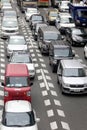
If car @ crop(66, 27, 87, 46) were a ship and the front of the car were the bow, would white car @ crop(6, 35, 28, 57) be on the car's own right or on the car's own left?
on the car's own right

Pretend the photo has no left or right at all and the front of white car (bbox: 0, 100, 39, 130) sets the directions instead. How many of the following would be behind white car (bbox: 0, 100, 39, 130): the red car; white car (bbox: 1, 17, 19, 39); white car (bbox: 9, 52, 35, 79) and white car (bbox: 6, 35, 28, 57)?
4

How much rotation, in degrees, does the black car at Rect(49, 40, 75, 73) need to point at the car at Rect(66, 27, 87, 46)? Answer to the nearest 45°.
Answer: approximately 180°

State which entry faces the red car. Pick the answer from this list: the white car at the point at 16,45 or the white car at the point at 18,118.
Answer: the white car at the point at 16,45

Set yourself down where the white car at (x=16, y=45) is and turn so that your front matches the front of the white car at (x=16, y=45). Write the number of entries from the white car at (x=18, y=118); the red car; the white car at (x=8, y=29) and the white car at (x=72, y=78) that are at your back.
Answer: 1

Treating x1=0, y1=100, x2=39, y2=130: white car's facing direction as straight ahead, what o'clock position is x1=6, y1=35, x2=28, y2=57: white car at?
x1=6, y1=35, x2=28, y2=57: white car is roughly at 6 o'clock from x1=0, y1=100, x2=39, y2=130: white car.

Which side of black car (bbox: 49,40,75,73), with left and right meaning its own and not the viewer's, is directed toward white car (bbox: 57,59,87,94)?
front
